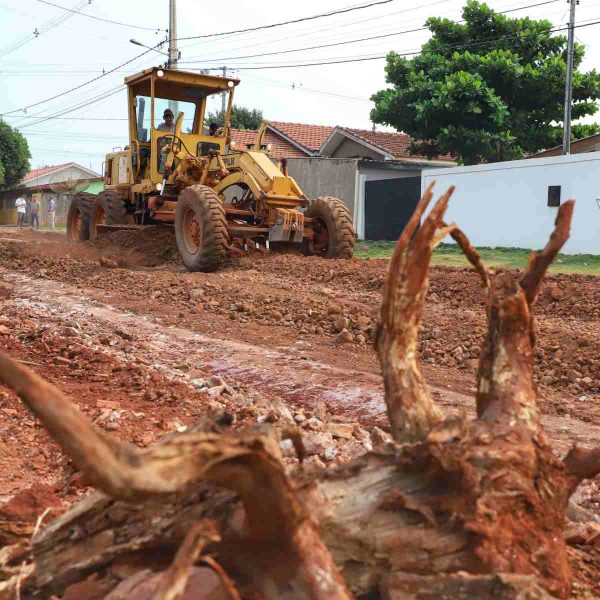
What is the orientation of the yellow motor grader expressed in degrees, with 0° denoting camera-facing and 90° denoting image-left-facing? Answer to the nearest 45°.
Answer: approximately 315°

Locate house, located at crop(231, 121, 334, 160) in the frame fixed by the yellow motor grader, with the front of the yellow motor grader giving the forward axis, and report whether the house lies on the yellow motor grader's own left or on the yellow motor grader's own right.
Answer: on the yellow motor grader's own left

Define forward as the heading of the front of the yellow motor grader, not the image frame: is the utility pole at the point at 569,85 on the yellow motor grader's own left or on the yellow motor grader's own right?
on the yellow motor grader's own left

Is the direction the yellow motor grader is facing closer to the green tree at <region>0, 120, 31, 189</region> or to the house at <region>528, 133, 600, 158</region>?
the house

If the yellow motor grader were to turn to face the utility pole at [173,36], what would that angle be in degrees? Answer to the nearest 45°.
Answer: approximately 135° to its left

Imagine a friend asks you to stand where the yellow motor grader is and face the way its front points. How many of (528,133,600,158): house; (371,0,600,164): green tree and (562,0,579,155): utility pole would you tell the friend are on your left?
3
